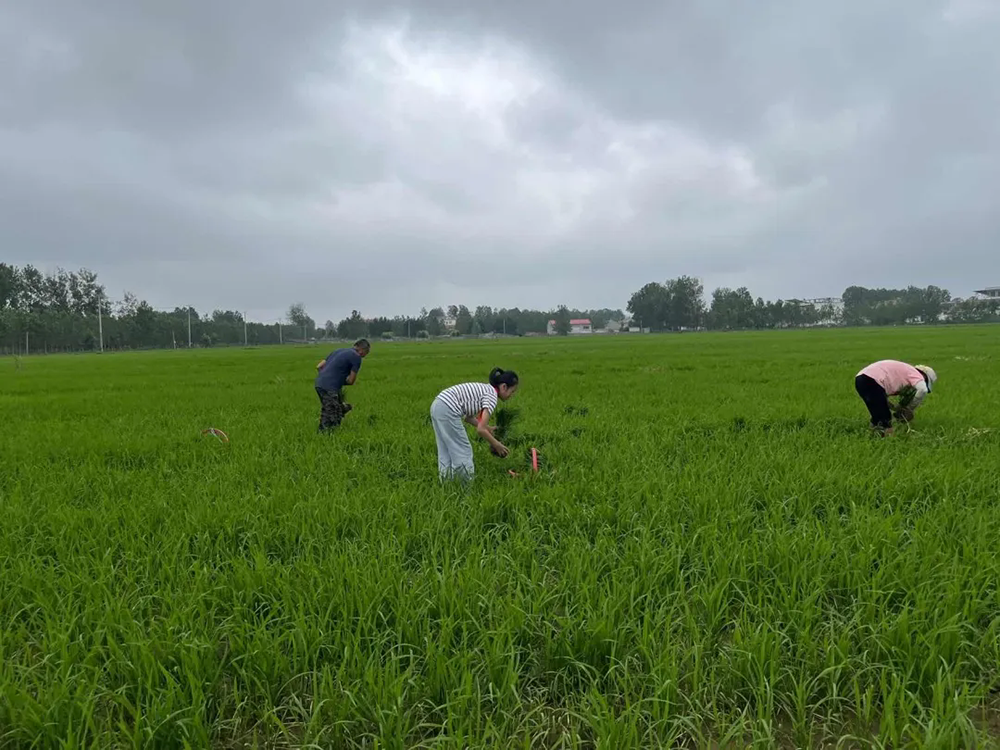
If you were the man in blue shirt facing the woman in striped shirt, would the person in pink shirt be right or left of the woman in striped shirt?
left

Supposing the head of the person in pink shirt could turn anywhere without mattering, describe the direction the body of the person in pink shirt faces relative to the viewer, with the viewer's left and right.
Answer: facing to the right of the viewer

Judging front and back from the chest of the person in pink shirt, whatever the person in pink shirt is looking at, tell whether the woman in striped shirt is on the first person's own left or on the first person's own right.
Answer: on the first person's own right

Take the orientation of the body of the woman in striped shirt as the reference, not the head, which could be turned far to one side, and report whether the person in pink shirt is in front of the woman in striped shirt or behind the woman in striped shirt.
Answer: in front

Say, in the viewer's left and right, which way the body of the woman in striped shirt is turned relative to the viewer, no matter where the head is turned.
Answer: facing to the right of the viewer

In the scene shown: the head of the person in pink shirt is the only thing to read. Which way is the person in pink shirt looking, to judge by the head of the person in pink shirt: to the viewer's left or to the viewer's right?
to the viewer's right

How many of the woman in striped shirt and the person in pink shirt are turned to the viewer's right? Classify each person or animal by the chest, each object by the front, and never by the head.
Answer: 2

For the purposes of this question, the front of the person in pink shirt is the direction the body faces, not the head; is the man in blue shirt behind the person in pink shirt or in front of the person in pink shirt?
behind
